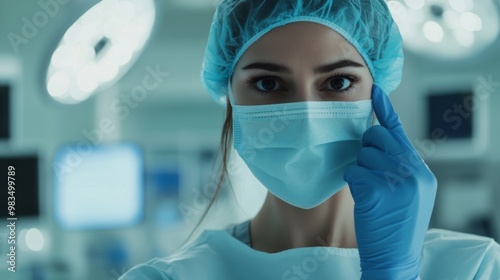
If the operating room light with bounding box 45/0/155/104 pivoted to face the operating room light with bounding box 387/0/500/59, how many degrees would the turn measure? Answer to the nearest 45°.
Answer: approximately 45° to its left

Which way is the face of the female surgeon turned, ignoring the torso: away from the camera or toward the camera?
toward the camera

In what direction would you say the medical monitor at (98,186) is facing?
toward the camera

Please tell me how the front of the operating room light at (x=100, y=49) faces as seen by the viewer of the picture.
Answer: facing the viewer and to the right of the viewer

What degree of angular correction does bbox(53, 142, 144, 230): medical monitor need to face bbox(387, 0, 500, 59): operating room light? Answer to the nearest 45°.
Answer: approximately 45° to its left

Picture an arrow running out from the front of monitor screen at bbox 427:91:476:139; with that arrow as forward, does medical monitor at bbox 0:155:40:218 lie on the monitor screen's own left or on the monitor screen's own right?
on the monitor screen's own right

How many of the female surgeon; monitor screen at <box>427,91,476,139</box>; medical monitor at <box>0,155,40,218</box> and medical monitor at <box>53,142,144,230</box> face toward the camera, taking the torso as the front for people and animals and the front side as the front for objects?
4

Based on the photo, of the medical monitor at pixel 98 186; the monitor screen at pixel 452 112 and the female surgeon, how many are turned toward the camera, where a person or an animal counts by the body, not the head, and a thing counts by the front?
3

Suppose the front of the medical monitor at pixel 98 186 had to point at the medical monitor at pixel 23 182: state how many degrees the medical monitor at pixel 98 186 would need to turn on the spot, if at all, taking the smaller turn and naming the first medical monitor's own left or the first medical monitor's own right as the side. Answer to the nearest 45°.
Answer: approximately 45° to the first medical monitor's own right

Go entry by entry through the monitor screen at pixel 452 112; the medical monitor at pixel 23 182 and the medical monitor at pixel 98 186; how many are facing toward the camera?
3

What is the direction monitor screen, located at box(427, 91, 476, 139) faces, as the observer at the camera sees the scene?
facing the viewer
